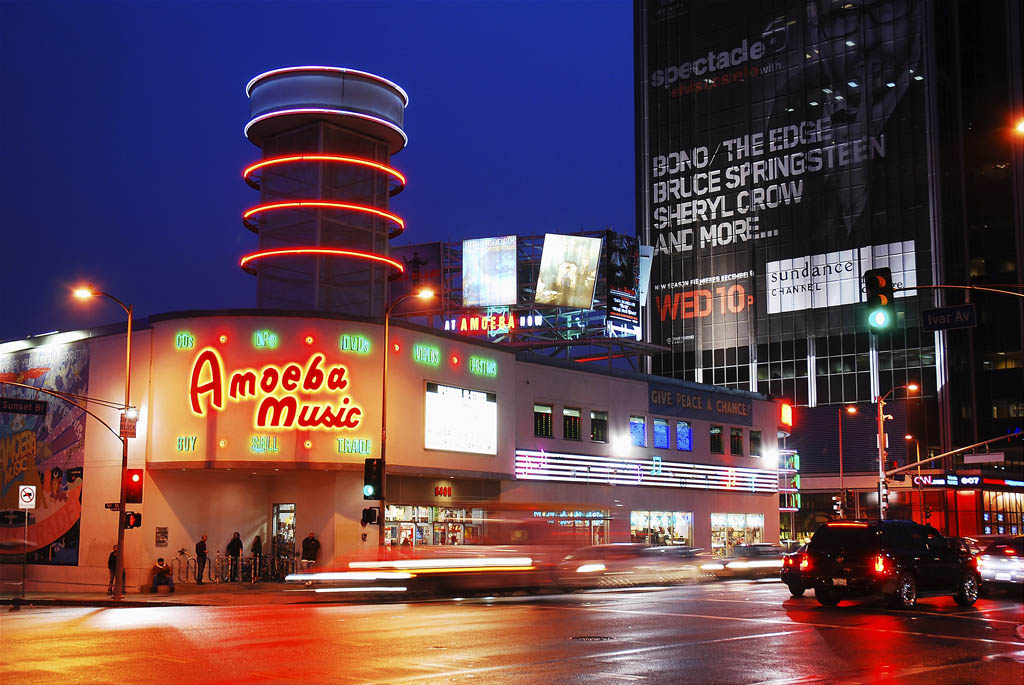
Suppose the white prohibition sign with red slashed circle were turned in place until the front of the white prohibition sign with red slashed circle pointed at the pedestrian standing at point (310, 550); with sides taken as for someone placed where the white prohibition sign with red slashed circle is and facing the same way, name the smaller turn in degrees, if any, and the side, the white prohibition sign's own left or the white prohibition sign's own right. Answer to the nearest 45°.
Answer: approximately 90° to the white prohibition sign's own left

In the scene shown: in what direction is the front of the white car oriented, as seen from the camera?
facing away from the viewer and to the right of the viewer

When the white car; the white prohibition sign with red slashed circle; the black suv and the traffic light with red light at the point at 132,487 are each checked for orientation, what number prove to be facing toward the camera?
2

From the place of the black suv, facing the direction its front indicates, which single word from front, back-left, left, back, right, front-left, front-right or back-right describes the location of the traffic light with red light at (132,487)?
back-left

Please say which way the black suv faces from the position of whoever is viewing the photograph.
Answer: facing away from the viewer and to the right of the viewer

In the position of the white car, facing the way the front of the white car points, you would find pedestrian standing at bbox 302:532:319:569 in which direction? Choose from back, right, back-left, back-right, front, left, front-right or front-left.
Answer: back-left

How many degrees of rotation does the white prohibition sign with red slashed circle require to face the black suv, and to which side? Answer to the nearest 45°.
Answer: approximately 45° to its left

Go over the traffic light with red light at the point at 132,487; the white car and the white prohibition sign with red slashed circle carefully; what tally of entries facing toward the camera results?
2
